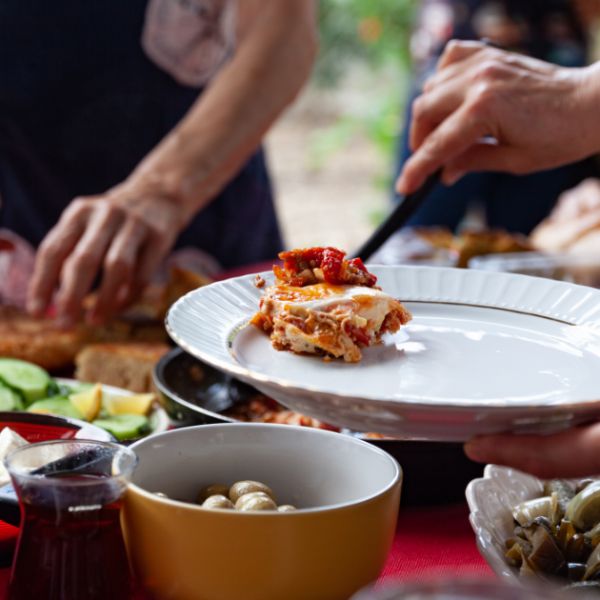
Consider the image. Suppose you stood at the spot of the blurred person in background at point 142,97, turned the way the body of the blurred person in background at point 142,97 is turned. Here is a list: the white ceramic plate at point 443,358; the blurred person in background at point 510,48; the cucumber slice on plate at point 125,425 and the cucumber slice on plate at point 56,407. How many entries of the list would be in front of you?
3

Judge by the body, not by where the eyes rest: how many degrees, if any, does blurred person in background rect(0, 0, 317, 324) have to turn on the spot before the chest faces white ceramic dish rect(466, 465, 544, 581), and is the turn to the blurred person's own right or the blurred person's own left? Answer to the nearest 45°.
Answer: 0° — they already face it

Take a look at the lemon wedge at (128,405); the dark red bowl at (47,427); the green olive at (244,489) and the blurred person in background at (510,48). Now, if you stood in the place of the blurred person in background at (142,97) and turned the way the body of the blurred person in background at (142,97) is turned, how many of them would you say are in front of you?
3

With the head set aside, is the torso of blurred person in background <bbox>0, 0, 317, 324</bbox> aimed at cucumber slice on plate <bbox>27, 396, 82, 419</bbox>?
yes

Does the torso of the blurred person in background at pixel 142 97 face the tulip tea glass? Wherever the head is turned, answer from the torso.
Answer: yes

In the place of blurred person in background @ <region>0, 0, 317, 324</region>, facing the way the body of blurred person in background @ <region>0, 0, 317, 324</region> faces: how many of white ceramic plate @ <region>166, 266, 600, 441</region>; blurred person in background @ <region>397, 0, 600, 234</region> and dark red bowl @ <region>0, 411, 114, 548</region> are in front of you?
2

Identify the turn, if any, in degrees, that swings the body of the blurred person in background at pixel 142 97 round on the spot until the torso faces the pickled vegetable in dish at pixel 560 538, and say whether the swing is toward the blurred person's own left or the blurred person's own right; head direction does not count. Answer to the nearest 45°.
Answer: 0° — they already face it

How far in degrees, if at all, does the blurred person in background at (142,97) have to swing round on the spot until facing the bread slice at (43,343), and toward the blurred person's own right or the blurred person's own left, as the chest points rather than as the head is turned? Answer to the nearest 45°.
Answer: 0° — they already face it

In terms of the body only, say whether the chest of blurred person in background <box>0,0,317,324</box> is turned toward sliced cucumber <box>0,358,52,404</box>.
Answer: yes

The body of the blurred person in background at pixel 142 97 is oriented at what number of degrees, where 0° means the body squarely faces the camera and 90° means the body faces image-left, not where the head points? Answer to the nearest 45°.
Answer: approximately 0°

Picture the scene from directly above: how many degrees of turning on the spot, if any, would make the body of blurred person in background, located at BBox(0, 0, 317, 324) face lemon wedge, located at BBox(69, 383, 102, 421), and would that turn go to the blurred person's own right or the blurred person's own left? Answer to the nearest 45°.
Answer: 0° — they already face it
